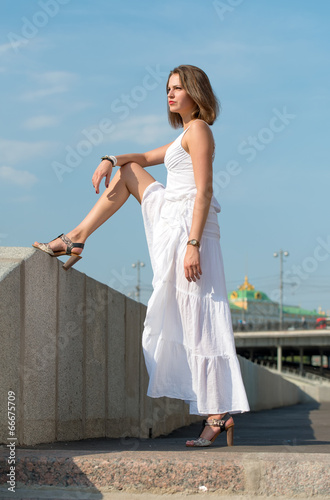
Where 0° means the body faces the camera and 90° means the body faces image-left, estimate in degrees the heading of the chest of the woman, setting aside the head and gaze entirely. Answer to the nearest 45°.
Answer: approximately 90°

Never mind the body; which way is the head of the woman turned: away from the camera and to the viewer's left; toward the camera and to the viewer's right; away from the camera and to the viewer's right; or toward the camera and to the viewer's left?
toward the camera and to the viewer's left

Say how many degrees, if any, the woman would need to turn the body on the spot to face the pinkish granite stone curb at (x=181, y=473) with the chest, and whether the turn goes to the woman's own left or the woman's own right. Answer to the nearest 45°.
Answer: approximately 90° to the woman's own left
